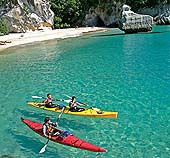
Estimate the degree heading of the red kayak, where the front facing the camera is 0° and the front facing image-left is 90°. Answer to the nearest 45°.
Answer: approximately 315°
